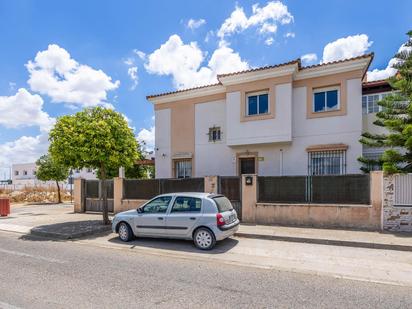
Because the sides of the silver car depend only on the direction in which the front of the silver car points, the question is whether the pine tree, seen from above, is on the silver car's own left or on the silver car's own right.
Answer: on the silver car's own right

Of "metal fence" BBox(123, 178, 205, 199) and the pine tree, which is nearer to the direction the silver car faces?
the metal fence

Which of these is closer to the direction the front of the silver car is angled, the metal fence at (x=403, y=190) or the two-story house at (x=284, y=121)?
the two-story house

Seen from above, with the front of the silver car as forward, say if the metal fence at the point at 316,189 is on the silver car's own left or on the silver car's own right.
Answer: on the silver car's own right

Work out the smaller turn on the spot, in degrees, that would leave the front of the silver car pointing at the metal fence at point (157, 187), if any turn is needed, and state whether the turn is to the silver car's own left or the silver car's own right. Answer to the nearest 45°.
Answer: approximately 45° to the silver car's own right

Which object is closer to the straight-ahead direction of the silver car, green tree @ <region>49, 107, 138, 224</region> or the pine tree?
the green tree

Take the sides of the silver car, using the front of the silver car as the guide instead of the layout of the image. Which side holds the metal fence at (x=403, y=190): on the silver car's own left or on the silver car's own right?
on the silver car's own right

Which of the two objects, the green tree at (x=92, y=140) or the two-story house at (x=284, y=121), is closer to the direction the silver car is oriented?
the green tree

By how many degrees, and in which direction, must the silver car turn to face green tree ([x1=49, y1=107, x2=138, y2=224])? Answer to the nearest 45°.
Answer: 0° — it already faces it

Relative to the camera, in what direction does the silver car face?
facing away from the viewer and to the left of the viewer
